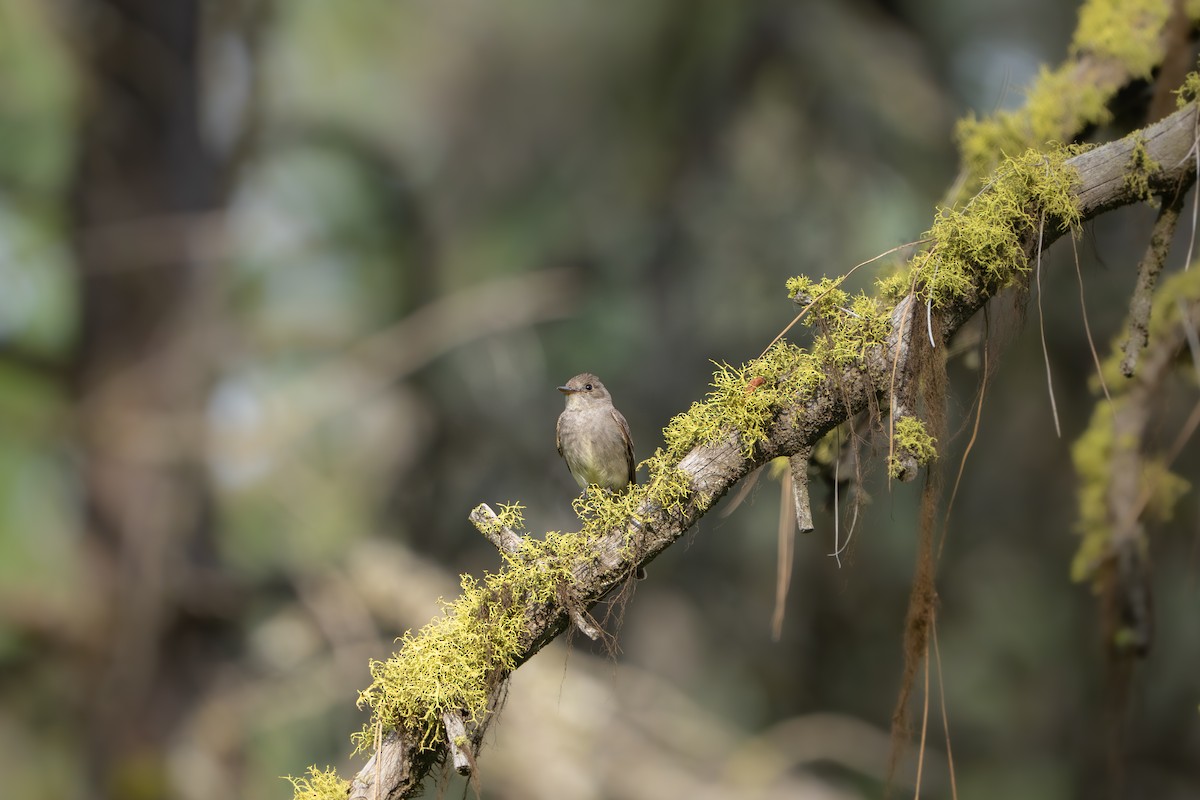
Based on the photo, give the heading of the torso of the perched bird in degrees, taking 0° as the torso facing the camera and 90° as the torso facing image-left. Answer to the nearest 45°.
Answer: approximately 45°

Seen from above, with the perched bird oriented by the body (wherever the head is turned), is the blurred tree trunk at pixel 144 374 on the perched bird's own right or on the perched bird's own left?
on the perched bird's own right
